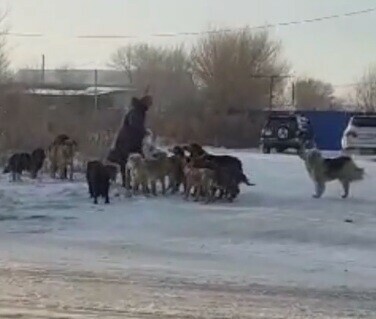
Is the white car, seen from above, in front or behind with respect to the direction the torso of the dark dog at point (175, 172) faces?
behind

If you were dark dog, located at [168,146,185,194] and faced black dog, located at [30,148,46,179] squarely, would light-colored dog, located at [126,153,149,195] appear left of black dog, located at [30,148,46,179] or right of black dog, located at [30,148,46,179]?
left
